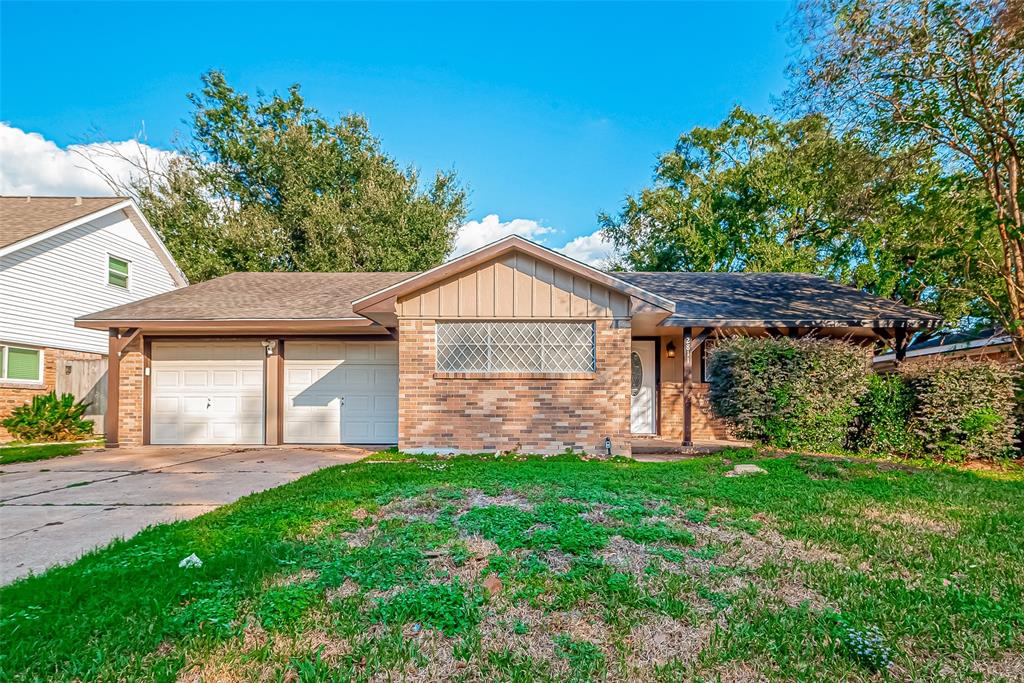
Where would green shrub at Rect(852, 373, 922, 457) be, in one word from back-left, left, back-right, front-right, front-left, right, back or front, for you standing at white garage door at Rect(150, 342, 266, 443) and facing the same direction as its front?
front-left

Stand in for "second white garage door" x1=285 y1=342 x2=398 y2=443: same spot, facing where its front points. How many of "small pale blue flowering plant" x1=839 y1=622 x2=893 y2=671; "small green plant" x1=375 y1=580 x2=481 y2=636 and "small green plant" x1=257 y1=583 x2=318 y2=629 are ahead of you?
3

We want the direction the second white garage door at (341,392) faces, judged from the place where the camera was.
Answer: facing the viewer

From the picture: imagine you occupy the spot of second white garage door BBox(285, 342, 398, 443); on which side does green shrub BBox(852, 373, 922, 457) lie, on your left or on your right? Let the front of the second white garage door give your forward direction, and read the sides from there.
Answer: on your left

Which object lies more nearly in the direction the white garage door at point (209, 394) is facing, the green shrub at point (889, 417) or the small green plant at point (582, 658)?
the small green plant

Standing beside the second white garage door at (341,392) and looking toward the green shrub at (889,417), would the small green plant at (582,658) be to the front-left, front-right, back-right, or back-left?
front-right

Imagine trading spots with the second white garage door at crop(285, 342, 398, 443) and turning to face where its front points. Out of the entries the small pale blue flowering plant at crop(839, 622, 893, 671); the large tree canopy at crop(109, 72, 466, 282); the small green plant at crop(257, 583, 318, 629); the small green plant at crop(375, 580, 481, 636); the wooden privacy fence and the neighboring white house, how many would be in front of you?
3

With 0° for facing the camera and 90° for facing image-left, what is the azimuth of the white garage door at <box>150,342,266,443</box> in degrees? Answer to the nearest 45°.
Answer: approximately 0°

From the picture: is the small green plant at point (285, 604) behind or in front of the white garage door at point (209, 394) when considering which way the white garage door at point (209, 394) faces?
in front

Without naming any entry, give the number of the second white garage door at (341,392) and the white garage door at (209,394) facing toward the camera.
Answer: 2

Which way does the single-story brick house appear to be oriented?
toward the camera

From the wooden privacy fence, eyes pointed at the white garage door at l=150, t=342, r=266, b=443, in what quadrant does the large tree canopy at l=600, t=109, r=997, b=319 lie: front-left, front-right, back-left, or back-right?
front-left

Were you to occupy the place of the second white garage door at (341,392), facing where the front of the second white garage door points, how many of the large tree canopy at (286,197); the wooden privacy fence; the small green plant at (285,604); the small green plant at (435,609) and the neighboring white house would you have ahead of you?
2
